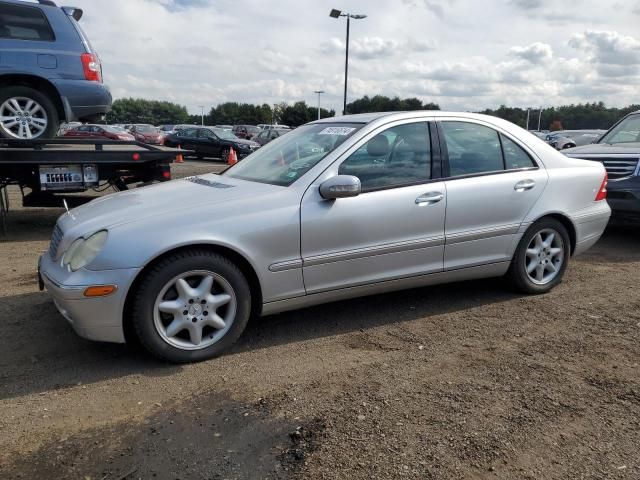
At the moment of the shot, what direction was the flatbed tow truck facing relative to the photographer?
facing to the left of the viewer

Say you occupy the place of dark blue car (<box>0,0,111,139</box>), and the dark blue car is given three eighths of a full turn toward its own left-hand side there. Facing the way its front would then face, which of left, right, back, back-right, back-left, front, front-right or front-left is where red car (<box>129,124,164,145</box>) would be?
back-left

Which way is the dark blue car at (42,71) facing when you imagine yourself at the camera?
facing to the left of the viewer

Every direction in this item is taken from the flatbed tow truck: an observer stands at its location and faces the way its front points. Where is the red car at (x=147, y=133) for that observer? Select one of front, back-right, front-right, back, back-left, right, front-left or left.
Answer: right

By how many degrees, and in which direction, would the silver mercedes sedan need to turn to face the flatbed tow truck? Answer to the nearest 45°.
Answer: approximately 90° to its right
